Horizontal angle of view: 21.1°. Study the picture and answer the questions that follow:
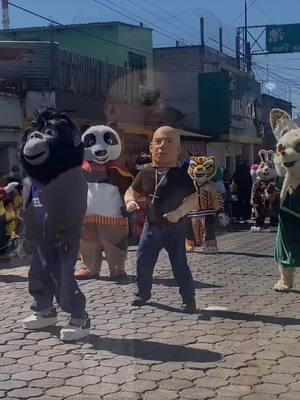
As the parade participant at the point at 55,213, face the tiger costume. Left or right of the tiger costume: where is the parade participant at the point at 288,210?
right

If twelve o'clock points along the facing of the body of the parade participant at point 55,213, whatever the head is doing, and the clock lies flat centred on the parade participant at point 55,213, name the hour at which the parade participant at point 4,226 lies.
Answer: the parade participant at point 4,226 is roughly at 4 o'clock from the parade participant at point 55,213.

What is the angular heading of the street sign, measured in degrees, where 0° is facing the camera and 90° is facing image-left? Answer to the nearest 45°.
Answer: approximately 0°

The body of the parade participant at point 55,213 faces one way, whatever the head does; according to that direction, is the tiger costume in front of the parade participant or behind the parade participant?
behind

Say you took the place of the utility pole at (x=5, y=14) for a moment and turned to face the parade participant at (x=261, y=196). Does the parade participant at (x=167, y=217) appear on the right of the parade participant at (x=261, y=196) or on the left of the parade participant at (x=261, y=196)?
right

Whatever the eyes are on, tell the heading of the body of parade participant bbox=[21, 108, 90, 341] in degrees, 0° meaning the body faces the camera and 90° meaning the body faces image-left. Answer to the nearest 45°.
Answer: approximately 45°

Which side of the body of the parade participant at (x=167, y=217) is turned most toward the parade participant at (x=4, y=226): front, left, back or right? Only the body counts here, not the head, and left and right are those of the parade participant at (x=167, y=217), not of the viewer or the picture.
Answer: right

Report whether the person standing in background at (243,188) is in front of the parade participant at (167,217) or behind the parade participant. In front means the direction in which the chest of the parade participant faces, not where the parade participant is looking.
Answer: behind

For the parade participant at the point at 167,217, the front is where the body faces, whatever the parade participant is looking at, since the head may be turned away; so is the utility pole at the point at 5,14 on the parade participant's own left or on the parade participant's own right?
on the parade participant's own right
